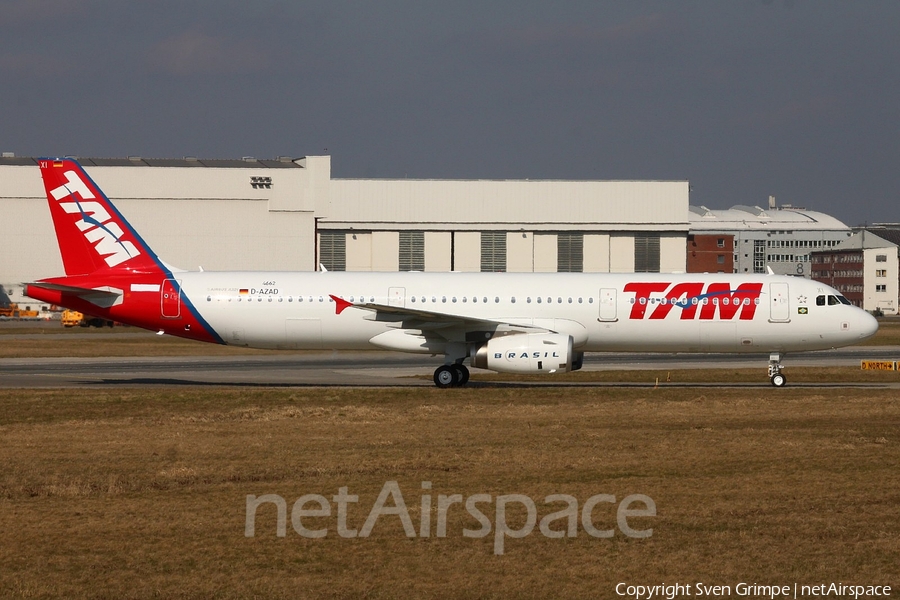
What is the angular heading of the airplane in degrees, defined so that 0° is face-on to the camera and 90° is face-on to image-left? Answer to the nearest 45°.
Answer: approximately 270°
